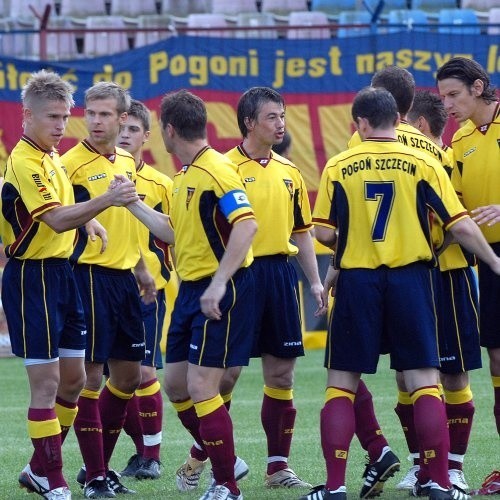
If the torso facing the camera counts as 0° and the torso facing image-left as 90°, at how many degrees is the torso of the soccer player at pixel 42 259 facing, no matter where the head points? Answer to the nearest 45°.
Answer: approximately 315°

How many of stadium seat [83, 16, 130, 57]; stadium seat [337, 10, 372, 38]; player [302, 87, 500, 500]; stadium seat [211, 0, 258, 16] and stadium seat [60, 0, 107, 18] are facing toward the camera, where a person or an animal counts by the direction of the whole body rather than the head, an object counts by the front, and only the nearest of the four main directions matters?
4

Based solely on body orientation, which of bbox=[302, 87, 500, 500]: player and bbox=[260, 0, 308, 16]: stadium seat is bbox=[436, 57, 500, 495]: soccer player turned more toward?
the player

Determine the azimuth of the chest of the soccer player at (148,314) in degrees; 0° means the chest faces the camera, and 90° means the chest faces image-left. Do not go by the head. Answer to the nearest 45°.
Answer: approximately 45°

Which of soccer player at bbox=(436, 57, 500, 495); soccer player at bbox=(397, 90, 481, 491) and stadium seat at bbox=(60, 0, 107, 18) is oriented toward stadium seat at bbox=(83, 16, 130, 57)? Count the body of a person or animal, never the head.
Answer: stadium seat at bbox=(60, 0, 107, 18)

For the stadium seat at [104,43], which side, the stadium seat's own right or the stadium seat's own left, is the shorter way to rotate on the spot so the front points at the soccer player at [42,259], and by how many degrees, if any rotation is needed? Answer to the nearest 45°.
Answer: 0° — it already faces them

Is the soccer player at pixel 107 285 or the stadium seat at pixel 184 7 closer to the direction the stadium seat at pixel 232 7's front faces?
the soccer player

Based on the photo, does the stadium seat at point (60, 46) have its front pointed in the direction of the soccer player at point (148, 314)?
yes

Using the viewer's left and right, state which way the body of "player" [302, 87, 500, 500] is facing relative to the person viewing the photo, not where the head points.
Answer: facing away from the viewer

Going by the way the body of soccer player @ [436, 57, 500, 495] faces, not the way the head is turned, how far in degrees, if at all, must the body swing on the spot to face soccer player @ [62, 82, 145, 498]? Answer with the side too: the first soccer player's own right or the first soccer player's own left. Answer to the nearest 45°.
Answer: approximately 45° to the first soccer player's own right
